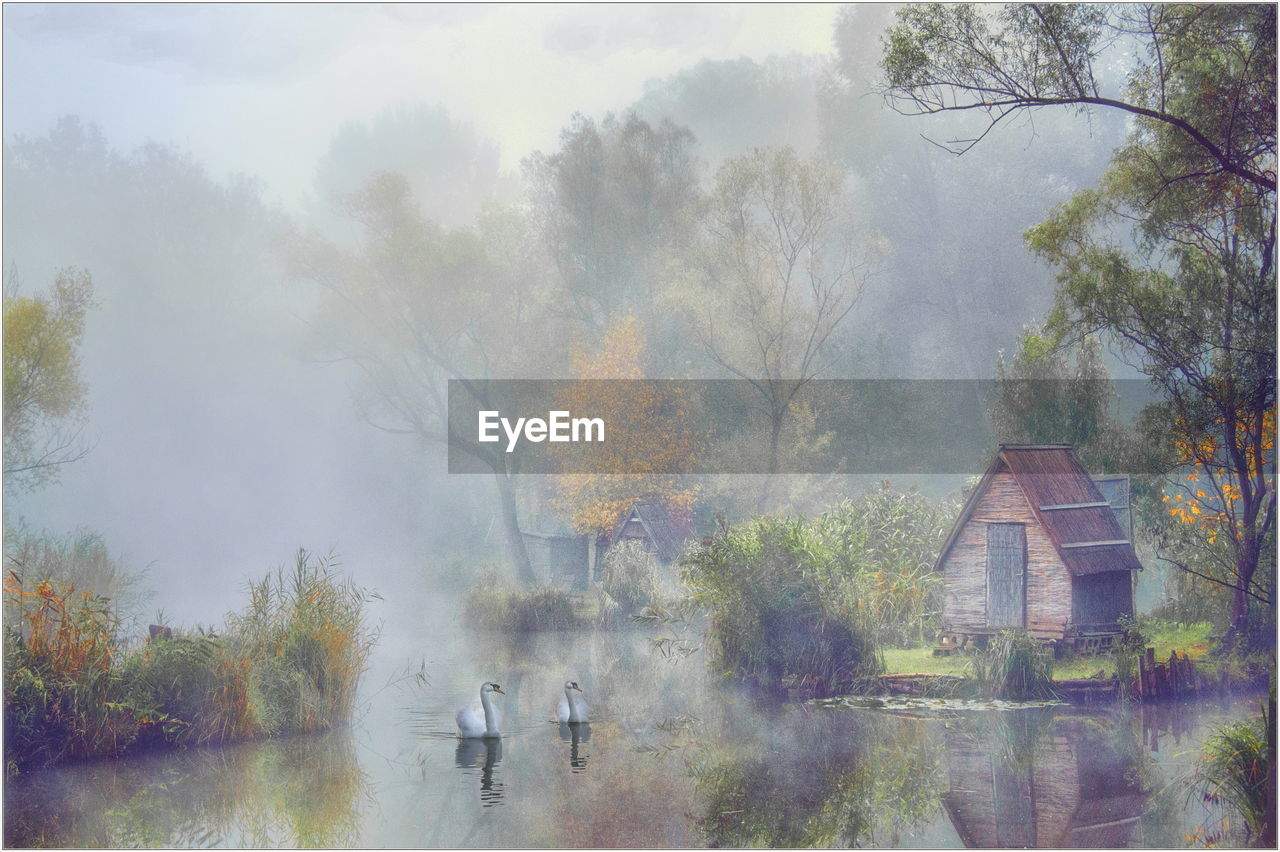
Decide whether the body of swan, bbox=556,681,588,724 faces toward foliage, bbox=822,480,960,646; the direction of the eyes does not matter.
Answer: no

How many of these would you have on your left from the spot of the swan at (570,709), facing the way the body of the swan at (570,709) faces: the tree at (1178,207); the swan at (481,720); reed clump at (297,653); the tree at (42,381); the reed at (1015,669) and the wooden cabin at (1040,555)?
3

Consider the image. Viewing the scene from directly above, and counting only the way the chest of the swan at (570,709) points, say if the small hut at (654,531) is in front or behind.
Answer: behind

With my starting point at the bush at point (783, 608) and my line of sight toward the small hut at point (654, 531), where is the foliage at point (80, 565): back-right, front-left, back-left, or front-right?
front-left

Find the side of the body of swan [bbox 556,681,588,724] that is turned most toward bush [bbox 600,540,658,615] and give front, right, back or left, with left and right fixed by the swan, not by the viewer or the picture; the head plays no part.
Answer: back

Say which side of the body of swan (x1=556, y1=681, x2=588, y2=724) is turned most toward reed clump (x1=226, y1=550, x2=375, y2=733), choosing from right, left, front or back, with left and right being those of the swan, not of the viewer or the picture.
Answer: right

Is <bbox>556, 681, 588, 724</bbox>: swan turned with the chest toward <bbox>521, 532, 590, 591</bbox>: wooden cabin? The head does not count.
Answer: no

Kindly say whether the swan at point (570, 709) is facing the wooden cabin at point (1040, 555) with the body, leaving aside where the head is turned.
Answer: no

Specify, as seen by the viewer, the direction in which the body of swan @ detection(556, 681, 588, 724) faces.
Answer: toward the camera

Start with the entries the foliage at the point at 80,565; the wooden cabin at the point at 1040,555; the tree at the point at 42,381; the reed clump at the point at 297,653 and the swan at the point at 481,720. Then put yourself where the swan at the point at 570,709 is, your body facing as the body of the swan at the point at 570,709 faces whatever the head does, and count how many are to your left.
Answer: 1

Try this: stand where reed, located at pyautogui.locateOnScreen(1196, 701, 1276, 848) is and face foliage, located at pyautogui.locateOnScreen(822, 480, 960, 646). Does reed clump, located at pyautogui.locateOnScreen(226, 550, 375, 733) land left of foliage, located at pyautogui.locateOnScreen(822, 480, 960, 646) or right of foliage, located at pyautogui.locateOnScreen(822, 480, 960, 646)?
left

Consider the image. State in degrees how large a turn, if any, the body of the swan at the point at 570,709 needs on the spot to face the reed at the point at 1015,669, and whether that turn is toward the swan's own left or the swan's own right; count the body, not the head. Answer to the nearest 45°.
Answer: approximately 90° to the swan's own left

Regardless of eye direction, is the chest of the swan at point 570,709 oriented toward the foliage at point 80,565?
no

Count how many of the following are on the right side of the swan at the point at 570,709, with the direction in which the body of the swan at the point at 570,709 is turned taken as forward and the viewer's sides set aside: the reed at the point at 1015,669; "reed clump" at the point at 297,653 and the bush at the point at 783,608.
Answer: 1

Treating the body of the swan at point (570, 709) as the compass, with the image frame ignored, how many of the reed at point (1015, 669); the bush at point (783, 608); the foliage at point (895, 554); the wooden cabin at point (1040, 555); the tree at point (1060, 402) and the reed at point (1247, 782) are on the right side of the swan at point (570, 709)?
0

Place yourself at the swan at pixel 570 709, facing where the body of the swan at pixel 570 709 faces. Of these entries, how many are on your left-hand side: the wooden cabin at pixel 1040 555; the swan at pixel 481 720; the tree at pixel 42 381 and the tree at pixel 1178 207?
2

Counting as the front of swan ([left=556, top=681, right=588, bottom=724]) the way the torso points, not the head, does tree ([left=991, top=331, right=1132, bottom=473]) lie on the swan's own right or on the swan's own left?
on the swan's own left

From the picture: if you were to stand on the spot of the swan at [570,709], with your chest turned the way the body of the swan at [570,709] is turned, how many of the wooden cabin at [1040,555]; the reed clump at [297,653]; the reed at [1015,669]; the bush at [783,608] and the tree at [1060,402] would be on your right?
1
